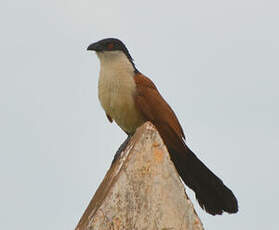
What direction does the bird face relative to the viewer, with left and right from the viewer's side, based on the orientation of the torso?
facing the viewer and to the left of the viewer
